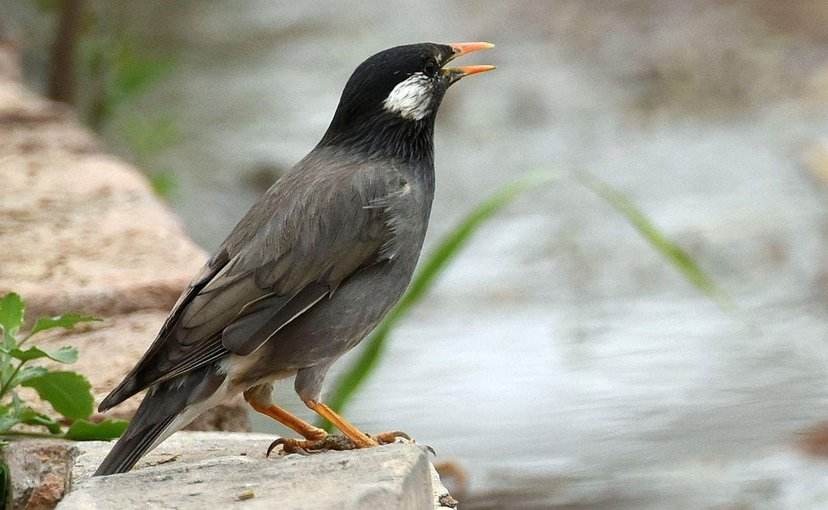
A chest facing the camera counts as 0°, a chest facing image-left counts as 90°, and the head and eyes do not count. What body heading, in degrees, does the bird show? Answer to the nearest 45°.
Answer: approximately 270°
